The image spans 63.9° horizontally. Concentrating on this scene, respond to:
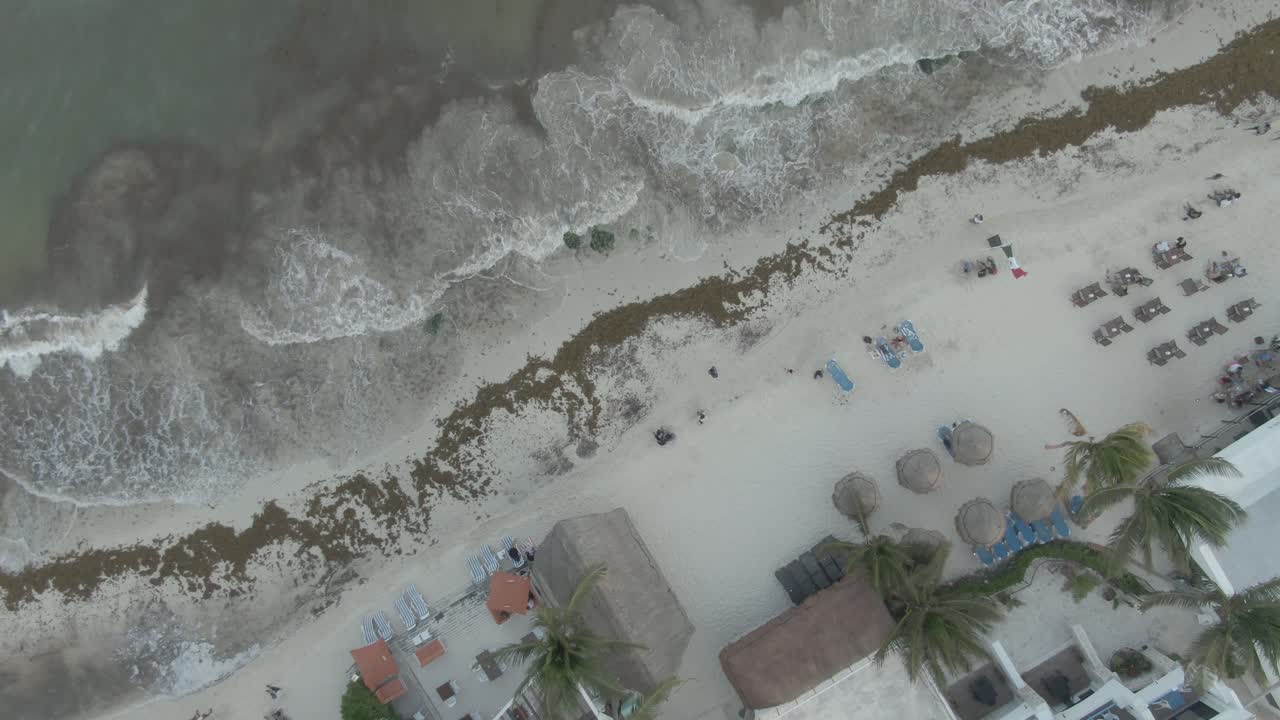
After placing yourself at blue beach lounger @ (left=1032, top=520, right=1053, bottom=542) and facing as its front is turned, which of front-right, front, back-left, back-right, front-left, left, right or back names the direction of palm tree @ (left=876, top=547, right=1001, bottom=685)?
left

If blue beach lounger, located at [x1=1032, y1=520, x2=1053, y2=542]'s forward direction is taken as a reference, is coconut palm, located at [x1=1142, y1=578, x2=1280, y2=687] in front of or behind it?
behind

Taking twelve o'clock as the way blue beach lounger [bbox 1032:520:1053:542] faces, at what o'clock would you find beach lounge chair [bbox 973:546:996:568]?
The beach lounge chair is roughly at 10 o'clock from the blue beach lounger.

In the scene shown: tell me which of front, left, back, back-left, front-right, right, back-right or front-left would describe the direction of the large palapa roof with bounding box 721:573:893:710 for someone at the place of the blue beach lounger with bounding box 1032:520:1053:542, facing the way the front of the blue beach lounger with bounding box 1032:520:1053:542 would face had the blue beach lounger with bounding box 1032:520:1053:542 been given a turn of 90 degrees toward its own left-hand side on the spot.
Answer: front

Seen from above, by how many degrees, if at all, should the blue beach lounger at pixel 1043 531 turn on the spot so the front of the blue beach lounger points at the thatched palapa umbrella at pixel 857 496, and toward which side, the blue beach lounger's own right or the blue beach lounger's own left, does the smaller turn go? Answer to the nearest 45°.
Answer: approximately 90° to the blue beach lounger's own left

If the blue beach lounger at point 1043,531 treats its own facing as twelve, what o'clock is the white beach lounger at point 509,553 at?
The white beach lounger is roughly at 10 o'clock from the blue beach lounger.

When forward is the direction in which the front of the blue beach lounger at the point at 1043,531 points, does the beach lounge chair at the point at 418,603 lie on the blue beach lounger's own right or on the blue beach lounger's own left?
on the blue beach lounger's own left

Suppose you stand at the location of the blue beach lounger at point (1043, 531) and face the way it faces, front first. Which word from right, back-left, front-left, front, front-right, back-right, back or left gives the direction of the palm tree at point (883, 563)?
left

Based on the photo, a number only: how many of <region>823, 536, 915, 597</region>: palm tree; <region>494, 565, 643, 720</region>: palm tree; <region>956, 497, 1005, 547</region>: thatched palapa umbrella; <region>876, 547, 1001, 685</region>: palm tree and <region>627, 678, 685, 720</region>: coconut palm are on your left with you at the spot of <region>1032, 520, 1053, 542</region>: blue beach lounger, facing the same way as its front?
5

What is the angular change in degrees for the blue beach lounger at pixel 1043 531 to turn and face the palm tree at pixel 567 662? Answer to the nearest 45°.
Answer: approximately 90° to its left

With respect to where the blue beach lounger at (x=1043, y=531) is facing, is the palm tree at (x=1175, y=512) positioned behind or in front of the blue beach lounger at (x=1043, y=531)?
behind
